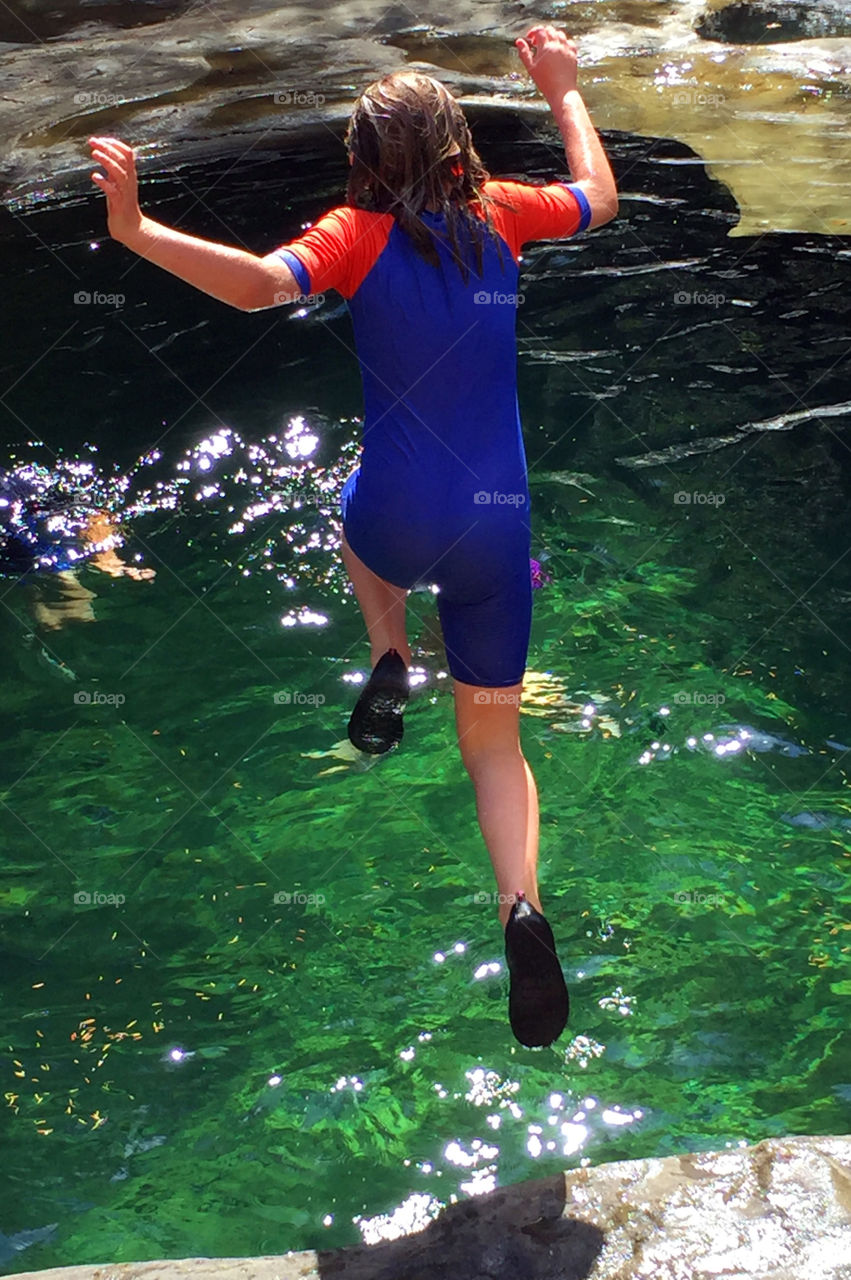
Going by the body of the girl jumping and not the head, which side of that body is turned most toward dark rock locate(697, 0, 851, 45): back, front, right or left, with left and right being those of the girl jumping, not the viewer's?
front

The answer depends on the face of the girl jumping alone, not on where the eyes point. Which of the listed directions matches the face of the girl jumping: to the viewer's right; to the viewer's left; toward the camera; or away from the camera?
away from the camera

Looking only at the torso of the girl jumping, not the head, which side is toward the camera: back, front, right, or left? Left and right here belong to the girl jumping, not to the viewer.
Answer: back
